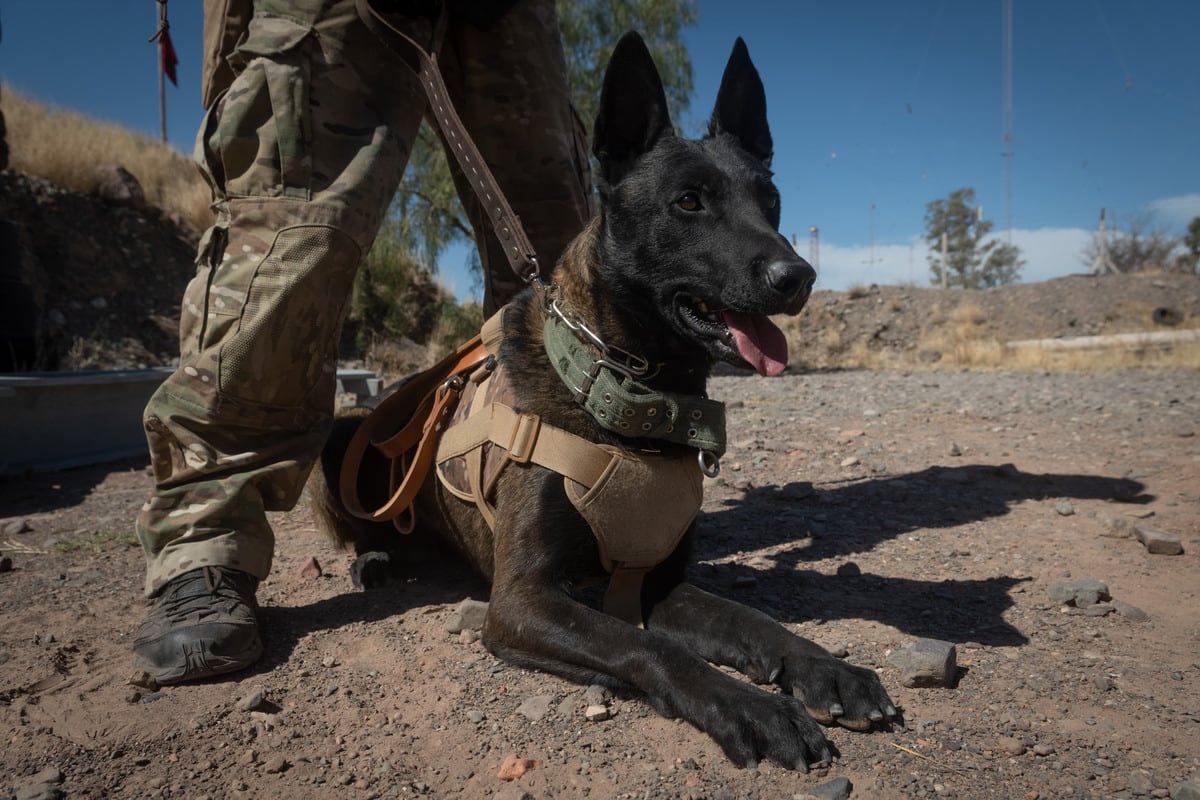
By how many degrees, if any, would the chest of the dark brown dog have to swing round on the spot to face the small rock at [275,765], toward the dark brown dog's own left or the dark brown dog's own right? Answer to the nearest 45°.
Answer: approximately 90° to the dark brown dog's own right

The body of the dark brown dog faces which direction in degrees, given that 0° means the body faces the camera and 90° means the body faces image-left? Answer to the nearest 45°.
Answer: approximately 315°

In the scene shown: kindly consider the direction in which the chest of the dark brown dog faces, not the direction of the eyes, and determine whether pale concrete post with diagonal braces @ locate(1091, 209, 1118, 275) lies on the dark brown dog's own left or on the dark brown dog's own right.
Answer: on the dark brown dog's own left

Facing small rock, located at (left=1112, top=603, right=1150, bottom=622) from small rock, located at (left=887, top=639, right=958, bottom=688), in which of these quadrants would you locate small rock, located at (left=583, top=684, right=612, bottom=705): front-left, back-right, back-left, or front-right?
back-left

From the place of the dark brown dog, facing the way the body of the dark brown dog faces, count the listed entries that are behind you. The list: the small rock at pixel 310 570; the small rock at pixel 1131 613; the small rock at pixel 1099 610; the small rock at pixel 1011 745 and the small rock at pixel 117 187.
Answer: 2

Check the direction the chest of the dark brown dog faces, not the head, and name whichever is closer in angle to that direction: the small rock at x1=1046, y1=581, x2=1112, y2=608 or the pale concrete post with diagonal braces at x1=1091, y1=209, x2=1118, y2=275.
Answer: the small rock

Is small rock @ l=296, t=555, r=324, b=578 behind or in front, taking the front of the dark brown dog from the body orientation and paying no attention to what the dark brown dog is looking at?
behind

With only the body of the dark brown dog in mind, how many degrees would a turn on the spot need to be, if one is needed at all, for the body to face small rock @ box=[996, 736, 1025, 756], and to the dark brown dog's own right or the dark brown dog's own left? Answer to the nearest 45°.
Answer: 0° — it already faces it

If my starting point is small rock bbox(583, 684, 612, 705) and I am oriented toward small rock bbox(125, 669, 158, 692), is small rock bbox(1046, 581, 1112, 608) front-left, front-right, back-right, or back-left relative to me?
back-right

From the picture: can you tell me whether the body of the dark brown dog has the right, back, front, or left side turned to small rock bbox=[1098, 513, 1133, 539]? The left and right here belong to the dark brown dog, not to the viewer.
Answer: left

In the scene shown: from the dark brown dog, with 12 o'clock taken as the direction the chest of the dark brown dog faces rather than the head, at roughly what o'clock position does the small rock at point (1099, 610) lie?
The small rock is roughly at 10 o'clock from the dark brown dog.
